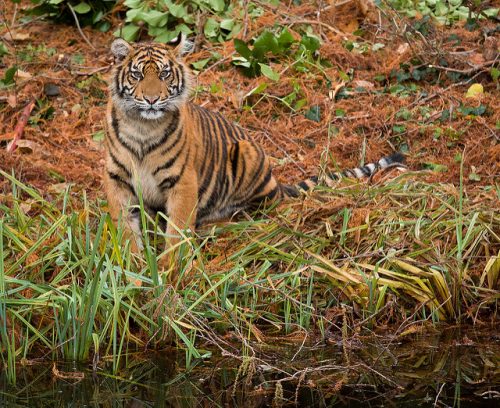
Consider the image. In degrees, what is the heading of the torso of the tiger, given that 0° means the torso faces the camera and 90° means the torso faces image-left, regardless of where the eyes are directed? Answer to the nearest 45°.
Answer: approximately 45°

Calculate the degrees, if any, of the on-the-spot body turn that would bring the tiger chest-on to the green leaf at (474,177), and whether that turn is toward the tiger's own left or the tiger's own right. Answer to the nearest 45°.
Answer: approximately 135° to the tiger's own left

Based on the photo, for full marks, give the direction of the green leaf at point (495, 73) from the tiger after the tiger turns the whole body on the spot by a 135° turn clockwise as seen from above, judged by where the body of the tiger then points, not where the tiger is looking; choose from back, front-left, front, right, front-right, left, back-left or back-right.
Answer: front-right

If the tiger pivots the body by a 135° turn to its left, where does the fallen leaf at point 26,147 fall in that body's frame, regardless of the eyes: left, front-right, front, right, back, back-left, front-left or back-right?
back-left

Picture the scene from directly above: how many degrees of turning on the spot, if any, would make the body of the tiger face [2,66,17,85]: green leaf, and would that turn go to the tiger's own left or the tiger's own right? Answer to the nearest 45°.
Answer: approximately 90° to the tiger's own right

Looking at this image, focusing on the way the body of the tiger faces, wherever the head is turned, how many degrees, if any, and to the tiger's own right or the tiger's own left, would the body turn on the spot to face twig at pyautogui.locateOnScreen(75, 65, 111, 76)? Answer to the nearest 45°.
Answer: approximately 135° to the tiger's own right

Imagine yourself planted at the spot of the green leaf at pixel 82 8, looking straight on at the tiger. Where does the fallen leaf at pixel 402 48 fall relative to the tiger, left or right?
left

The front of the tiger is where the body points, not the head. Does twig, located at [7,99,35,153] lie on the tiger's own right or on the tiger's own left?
on the tiger's own right

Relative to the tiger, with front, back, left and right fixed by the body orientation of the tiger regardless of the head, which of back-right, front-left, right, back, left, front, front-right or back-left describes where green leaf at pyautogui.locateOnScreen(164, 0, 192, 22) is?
back-right

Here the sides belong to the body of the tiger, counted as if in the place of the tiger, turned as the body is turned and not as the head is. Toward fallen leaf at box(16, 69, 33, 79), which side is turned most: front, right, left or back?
right

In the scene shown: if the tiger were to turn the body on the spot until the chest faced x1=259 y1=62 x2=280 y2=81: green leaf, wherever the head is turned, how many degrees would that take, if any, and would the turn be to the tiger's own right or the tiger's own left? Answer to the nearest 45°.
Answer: approximately 135° to the tiger's own right

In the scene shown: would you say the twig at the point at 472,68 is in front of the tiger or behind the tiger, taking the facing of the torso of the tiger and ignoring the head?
behind

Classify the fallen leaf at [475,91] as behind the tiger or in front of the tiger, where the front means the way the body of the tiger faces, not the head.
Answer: behind
